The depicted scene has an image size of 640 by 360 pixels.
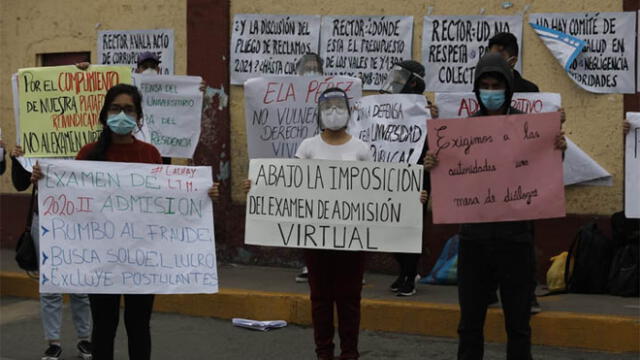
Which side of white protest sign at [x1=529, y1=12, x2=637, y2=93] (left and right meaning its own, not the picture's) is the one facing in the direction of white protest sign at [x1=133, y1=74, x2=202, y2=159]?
right

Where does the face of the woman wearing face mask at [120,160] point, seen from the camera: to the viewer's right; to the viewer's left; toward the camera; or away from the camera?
toward the camera

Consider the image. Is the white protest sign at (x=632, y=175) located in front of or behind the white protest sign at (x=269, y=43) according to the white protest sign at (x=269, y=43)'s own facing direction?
in front

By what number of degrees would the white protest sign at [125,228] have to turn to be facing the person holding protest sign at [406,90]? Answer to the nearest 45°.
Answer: approximately 135° to its left

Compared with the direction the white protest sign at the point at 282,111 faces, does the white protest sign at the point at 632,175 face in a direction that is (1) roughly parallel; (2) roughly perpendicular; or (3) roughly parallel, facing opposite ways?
roughly parallel

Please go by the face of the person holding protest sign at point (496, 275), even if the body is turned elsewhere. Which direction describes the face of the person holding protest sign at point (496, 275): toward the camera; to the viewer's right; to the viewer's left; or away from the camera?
toward the camera

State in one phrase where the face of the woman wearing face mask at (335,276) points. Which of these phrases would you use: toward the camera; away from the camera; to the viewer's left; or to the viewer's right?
toward the camera

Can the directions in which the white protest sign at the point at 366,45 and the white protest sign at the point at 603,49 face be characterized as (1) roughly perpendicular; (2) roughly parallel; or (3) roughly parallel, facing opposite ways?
roughly parallel

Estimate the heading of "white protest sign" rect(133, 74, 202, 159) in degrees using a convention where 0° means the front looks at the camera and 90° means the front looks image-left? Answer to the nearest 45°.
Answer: approximately 0°

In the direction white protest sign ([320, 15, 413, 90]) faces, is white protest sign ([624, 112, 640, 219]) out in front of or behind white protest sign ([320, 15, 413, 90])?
in front

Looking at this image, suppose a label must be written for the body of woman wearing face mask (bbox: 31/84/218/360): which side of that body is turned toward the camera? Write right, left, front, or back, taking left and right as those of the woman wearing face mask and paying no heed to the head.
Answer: front

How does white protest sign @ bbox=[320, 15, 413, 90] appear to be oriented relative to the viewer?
toward the camera

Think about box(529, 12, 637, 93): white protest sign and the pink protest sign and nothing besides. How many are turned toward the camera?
2

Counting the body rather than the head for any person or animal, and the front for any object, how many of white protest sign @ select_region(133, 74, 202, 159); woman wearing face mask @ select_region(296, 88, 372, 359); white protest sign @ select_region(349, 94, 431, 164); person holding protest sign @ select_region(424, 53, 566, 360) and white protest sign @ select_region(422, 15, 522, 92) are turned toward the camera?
5

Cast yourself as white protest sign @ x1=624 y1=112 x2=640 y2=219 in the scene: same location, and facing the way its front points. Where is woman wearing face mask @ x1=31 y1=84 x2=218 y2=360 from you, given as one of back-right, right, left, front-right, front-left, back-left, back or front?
front-right

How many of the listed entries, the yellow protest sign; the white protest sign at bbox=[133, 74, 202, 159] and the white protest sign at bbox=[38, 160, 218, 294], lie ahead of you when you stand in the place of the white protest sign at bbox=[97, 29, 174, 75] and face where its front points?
3

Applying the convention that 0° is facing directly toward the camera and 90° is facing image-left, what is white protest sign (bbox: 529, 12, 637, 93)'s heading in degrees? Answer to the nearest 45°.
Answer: approximately 0°
